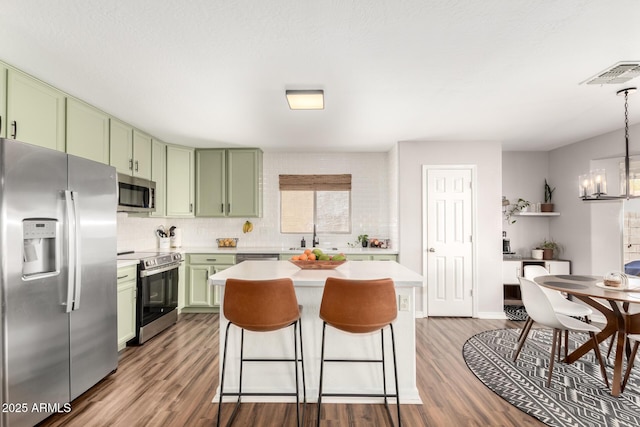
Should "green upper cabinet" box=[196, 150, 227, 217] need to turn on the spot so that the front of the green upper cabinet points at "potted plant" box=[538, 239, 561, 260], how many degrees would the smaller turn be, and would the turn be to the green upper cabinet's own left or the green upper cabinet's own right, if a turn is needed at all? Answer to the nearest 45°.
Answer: approximately 90° to the green upper cabinet's own left

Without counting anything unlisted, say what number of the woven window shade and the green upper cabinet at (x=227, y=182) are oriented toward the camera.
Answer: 2

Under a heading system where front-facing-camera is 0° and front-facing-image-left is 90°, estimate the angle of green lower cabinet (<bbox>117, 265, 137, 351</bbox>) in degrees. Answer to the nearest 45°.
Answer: approximately 315°

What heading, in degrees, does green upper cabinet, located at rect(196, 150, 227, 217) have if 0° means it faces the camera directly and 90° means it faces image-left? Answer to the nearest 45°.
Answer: approximately 0°

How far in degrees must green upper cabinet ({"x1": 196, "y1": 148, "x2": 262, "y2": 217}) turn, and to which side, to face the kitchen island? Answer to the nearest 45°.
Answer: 0° — it already faces it

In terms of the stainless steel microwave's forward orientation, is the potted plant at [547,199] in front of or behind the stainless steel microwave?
in front

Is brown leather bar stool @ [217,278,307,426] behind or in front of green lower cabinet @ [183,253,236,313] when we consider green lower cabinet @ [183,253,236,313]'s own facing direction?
in front

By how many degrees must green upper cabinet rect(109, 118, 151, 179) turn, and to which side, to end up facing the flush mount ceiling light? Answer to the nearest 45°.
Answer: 0° — it already faces it

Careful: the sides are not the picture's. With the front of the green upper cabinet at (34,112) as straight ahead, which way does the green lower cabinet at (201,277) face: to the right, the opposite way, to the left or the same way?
to the right

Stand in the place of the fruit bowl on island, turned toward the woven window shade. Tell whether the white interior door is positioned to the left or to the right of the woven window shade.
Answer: right

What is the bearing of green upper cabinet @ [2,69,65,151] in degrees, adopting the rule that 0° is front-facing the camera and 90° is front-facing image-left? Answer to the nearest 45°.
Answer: approximately 315°

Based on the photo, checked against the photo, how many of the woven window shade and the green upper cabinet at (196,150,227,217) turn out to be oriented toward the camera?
2
